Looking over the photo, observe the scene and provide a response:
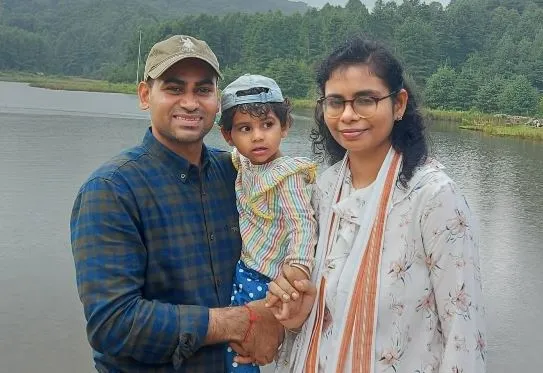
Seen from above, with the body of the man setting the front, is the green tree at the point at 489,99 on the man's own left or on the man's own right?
on the man's own left

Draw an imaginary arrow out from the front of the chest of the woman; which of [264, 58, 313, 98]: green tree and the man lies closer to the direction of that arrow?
the man

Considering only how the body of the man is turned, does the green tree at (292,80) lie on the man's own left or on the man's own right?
on the man's own left

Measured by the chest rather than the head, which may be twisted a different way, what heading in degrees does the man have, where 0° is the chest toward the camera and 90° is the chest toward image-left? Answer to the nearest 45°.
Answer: approximately 315°

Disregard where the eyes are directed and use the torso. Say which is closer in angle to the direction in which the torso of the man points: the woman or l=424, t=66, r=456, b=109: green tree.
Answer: the woman

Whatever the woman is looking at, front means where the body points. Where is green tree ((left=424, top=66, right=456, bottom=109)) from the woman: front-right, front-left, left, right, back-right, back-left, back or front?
back-right

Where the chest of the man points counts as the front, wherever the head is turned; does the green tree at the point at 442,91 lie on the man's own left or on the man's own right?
on the man's own left

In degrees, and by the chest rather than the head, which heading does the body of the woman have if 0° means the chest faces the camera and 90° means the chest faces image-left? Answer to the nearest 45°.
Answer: approximately 45°

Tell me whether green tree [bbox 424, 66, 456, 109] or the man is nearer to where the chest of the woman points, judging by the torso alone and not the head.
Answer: the man
